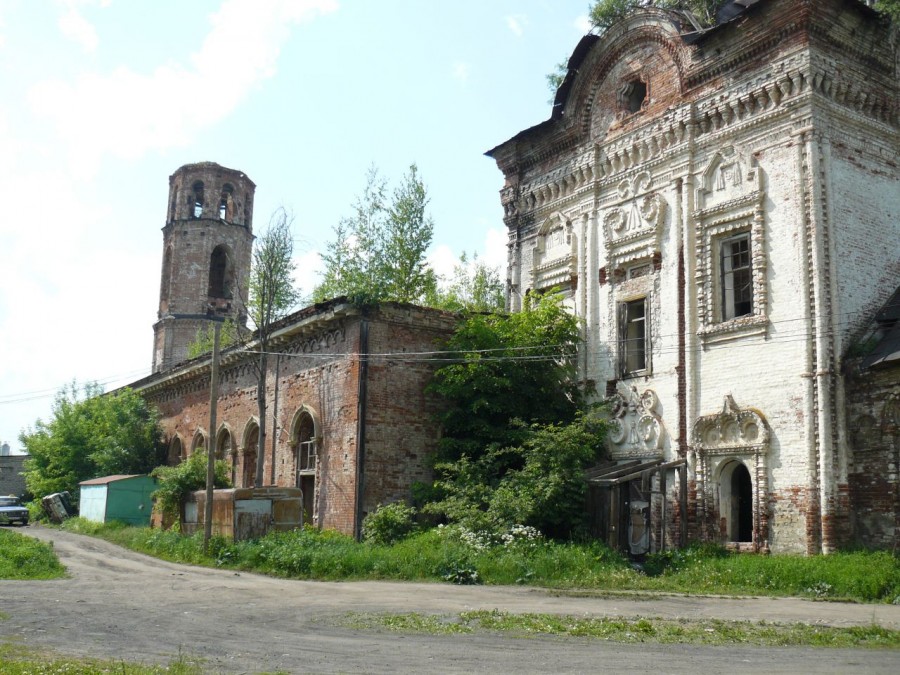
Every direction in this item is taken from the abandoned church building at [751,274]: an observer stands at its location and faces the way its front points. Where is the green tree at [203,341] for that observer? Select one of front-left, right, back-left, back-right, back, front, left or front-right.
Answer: right

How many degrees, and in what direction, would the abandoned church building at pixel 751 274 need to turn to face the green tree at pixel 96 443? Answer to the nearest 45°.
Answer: approximately 90° to its right

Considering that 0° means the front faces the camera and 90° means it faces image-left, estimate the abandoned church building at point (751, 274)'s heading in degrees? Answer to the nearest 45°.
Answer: approximately 45°
